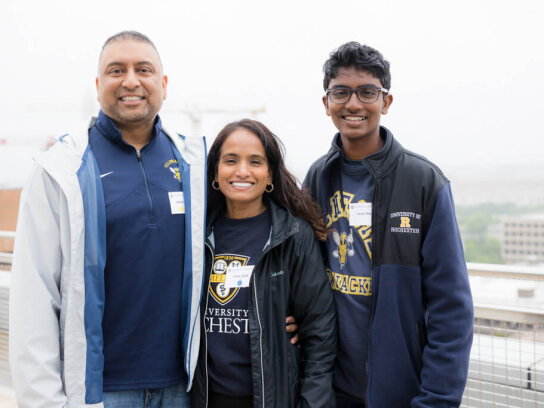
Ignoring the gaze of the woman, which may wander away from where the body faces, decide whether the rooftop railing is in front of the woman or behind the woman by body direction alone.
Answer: behind

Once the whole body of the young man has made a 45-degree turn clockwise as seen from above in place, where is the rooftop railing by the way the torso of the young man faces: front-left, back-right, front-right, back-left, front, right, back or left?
back-right

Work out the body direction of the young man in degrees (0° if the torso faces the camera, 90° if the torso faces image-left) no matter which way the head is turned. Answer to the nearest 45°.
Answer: approximately 45°

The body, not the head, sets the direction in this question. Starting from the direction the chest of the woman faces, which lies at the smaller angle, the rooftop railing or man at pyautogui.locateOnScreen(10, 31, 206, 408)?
the man

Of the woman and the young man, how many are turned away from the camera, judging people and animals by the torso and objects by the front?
0

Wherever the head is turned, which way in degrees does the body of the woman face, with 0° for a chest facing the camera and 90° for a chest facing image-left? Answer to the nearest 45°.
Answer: approximately 45°
